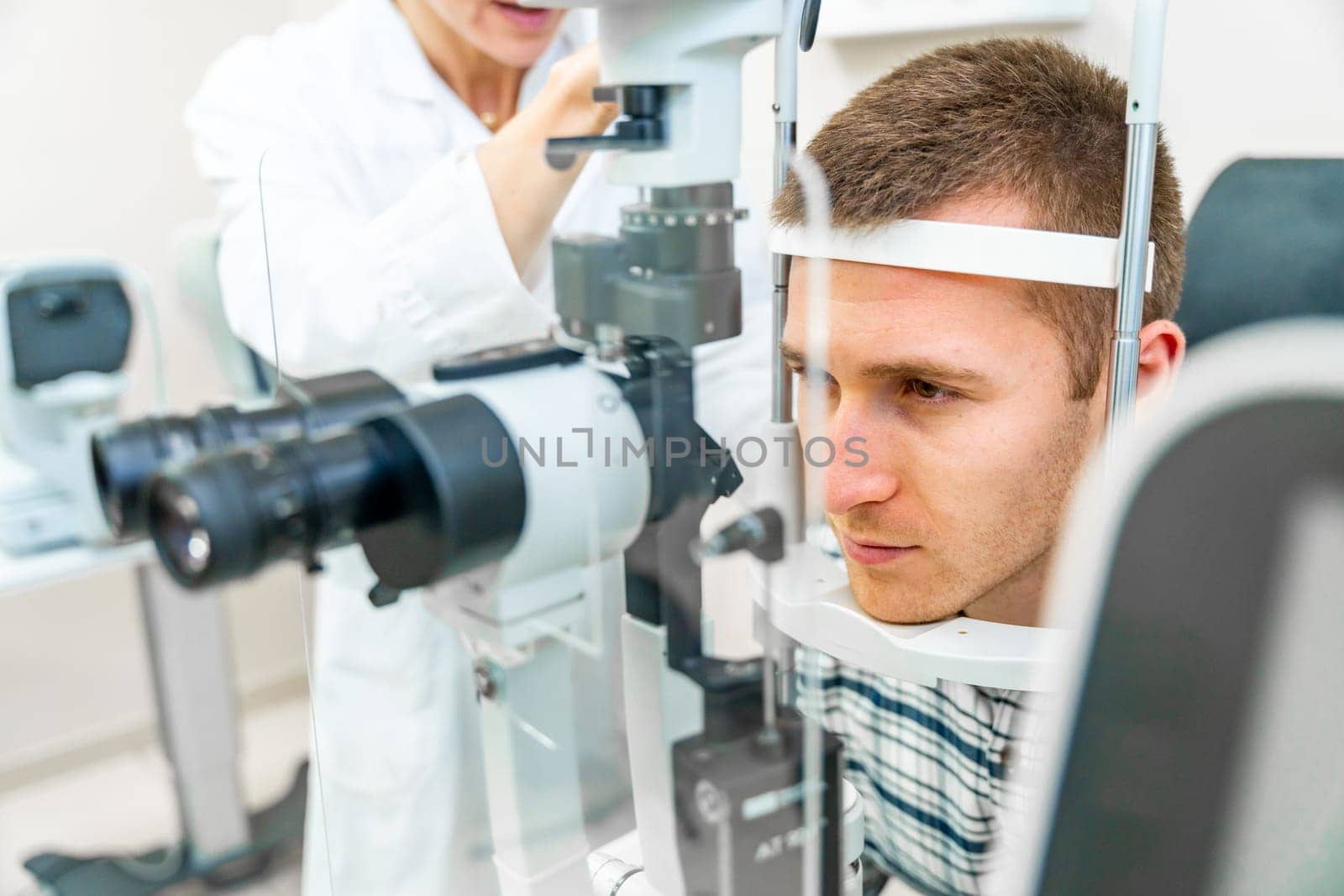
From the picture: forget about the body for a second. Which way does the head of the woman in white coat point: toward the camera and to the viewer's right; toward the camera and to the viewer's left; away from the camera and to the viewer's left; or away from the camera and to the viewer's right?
toward the camera and to the viewer's right

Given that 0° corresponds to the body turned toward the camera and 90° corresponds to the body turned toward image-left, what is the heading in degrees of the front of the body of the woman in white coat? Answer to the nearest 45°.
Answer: approximately 315°
